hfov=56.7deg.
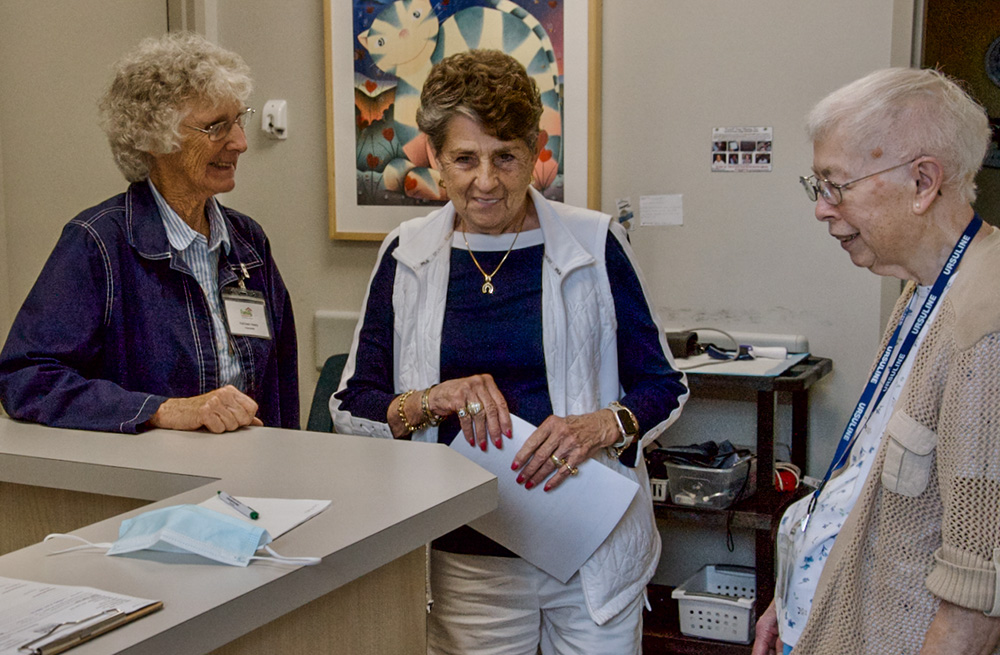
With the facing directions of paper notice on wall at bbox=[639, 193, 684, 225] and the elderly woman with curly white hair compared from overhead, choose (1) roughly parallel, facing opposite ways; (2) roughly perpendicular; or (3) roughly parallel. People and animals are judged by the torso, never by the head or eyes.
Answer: roughly perpendicular

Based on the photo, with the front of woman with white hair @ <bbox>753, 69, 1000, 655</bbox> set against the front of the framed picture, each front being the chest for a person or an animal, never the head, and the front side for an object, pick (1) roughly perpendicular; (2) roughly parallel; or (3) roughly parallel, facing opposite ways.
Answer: roughly perpendicular

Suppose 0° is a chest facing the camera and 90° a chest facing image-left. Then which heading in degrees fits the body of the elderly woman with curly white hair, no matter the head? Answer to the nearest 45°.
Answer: approximately 315°

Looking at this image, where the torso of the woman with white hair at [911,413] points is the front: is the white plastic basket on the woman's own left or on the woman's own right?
on the woman's own right

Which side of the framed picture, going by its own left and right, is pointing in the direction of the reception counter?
front

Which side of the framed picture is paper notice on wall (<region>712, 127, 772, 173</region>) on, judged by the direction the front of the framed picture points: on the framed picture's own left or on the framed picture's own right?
on the framed picture's own left

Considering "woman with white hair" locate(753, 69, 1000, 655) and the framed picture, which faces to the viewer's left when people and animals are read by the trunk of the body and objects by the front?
the woman with white hair

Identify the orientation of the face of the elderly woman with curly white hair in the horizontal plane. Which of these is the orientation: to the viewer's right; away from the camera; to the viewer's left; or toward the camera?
to the viewer's right

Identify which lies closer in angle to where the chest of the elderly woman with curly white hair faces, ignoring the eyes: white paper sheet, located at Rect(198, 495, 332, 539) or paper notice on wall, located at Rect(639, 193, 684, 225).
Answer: the white paper sheet

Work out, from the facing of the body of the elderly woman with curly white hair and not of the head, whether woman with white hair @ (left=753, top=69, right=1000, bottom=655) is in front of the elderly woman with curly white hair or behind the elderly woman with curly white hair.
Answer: in front

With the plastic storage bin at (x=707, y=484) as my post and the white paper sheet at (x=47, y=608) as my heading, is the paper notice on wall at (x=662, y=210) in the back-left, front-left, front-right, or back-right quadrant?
back-right

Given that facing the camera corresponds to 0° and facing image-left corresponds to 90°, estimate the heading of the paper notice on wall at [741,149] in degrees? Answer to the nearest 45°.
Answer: approximately 0°

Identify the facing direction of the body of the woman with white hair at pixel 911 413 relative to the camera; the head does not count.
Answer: to the viewer's left

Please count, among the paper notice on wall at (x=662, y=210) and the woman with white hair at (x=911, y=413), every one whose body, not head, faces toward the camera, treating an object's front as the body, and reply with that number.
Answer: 1

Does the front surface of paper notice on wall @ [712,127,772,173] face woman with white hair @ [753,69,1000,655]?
yes
